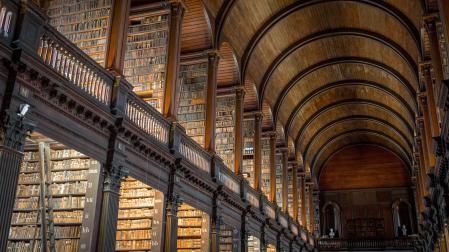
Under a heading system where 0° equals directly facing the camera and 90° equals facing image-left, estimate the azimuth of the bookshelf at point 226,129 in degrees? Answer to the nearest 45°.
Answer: approximately 0°

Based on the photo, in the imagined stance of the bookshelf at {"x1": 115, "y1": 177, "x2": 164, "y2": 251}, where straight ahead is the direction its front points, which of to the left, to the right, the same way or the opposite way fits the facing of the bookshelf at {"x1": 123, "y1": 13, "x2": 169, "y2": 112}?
the same way

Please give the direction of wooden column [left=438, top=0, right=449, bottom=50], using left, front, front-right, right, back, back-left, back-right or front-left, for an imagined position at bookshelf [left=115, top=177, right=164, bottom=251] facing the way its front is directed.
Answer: left

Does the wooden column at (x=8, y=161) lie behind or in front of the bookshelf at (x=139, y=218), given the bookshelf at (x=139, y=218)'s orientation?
in front

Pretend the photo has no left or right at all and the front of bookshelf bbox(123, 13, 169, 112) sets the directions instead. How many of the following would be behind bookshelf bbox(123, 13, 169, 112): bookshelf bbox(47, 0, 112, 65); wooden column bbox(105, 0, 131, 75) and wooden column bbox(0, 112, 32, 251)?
0

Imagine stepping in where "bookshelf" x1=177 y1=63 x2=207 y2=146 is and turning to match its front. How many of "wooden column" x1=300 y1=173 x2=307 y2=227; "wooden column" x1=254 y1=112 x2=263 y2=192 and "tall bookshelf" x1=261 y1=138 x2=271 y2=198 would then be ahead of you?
0

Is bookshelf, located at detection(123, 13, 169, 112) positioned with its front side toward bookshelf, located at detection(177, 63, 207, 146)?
no

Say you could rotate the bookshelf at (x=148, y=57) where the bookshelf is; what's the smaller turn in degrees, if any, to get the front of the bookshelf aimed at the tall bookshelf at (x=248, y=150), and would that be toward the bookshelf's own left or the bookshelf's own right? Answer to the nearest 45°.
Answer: approximately 180°

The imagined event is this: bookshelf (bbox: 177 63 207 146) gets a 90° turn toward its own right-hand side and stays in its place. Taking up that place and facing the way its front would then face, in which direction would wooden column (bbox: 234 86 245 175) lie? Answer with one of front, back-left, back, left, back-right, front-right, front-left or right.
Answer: back-right

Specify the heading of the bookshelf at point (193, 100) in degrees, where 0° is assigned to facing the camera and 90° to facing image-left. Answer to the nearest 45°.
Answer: approximately 0°

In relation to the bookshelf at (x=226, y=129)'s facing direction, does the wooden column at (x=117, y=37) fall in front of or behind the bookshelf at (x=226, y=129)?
in front

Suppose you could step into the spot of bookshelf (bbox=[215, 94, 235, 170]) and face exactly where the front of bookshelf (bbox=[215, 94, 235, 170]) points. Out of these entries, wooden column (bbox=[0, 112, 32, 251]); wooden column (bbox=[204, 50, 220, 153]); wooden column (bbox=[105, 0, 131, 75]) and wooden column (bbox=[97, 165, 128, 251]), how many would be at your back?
0
